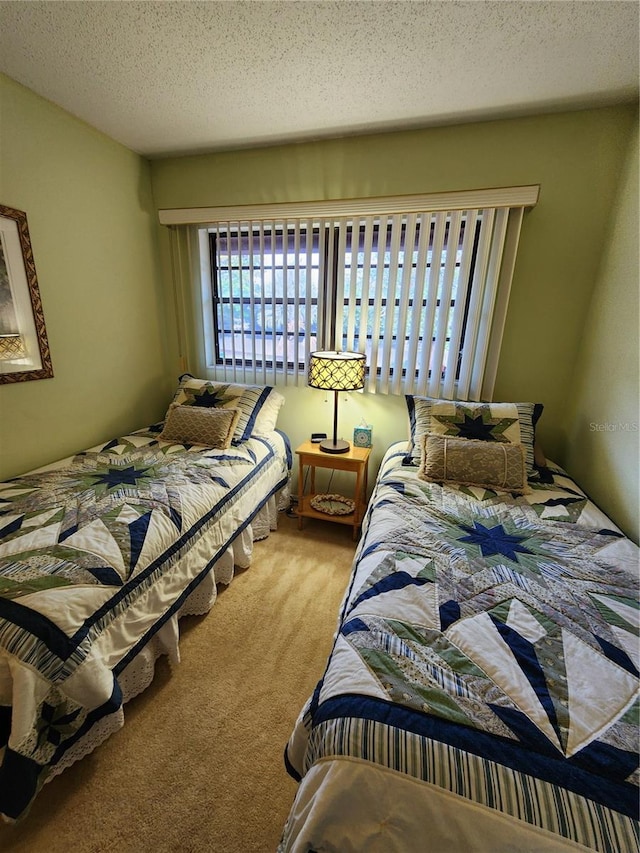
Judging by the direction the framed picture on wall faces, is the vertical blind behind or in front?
in front

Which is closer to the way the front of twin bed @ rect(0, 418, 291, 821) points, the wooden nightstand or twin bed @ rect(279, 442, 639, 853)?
the twin bed

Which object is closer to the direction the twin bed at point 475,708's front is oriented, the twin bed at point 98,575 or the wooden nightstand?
the twin bed

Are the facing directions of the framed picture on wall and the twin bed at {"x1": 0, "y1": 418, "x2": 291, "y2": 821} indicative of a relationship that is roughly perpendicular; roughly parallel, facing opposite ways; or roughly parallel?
roughly perpendicular

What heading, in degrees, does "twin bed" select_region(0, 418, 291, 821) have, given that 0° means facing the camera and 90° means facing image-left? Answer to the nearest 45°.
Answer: approximately 45°

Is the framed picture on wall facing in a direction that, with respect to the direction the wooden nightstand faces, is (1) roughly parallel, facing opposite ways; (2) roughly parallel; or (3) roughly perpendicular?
roughly perpendicular

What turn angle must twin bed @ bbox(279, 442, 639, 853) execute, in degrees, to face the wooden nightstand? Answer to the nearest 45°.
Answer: approximately 135° to its right

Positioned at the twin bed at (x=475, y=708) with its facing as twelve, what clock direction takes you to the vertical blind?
The vertical blind is roughly at 5 o'clock from the twin bed.

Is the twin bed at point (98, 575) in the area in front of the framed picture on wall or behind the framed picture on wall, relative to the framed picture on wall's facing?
in front

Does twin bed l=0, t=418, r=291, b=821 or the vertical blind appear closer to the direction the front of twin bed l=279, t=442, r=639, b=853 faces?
the twin bed

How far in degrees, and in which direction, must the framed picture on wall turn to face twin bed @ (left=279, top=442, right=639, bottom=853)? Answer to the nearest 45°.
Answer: approximately 45° to its right

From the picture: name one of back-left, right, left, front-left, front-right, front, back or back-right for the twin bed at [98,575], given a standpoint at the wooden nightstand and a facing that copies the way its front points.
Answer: front-right

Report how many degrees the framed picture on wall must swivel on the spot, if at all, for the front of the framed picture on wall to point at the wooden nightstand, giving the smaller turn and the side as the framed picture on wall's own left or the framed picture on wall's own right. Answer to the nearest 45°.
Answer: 0° — it already faces it
